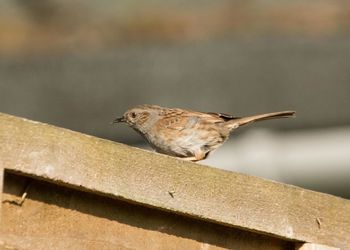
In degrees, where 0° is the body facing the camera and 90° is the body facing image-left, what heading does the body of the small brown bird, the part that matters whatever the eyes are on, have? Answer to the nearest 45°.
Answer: approximately 90°
